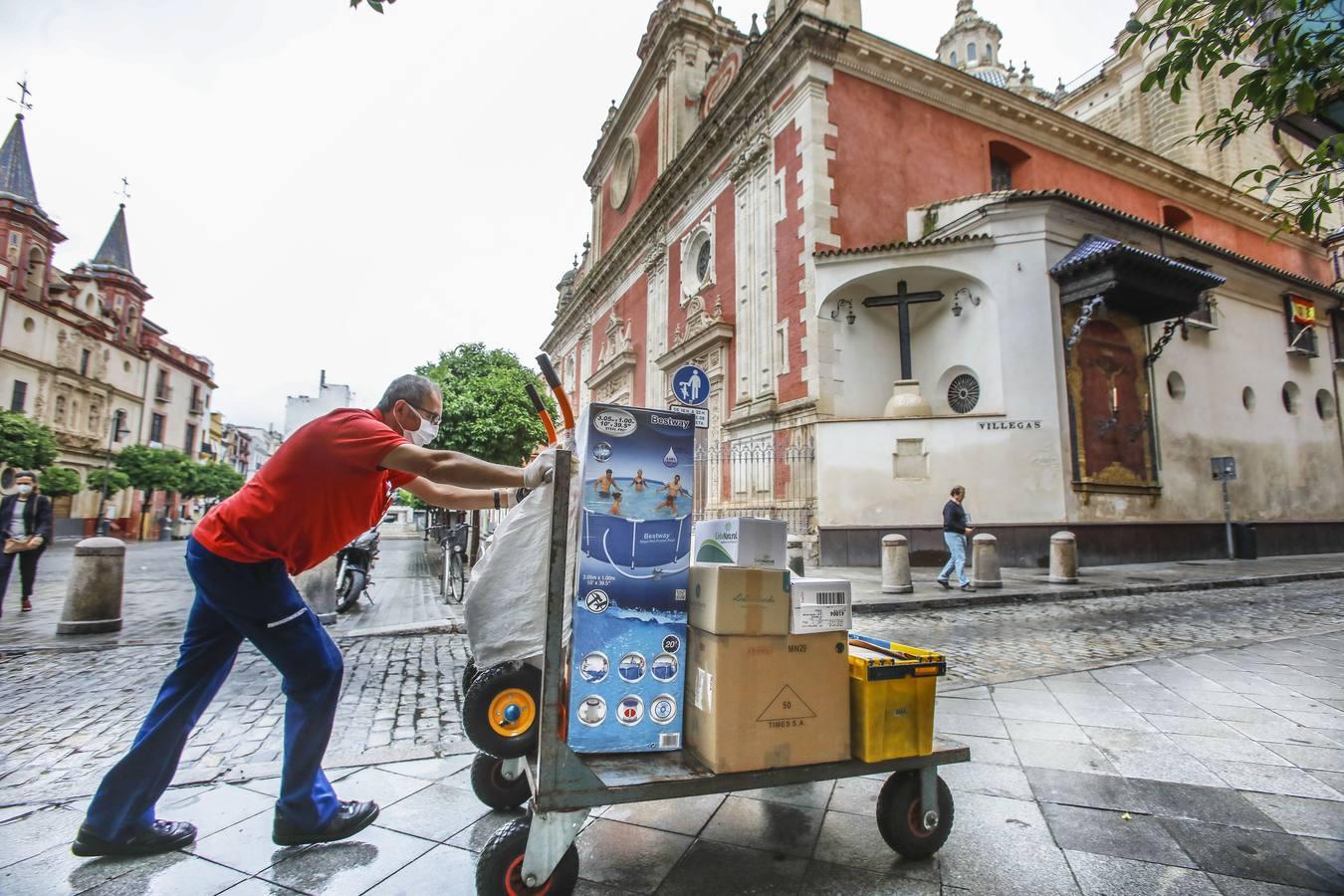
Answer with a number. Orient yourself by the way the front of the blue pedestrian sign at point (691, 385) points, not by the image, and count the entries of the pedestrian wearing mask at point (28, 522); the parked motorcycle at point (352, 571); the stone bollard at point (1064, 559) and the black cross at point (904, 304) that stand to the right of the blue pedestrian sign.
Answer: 2

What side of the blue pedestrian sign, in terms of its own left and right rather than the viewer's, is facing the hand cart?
front

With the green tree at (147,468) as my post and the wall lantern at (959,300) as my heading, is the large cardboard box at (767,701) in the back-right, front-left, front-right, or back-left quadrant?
front-right

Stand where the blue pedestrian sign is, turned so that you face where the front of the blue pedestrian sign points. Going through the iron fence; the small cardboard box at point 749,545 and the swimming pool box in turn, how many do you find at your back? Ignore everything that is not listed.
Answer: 1

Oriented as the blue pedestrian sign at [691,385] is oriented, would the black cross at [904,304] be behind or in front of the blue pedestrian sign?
behind

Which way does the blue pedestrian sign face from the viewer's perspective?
toward the camera

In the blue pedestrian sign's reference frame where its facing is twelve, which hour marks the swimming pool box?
The swimming pool box is roughly at 12 o'clock from the blue pedestrian sign.

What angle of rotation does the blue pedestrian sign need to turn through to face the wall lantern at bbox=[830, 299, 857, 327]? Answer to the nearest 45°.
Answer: approximately 135° to its left

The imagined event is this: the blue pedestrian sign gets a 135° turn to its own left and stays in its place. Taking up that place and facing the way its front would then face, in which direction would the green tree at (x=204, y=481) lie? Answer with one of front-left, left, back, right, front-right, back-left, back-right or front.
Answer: left

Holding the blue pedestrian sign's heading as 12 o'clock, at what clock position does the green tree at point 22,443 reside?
The green tree is roughly at 4 o'clock from the blue pedestrian sign.

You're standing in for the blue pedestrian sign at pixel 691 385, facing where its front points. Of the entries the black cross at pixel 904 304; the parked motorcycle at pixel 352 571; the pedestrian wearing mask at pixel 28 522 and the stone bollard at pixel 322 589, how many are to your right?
3

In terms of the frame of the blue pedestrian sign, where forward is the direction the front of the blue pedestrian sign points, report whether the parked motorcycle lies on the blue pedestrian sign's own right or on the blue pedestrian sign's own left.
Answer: on the blue pedestrian sign's own right

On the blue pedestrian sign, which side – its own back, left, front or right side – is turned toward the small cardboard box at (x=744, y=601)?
front

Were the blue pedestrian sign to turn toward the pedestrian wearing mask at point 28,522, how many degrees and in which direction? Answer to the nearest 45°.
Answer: approximately 90° to its right

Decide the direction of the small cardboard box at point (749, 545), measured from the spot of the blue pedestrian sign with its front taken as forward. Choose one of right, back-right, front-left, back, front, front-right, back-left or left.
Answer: front

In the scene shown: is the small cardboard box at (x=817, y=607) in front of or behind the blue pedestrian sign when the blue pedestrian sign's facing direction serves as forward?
in front

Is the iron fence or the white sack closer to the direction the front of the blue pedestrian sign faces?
the white sack

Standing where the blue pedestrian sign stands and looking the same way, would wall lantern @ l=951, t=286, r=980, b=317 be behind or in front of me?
behind

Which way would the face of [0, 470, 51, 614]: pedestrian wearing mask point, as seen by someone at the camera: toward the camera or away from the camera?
toward the camera
